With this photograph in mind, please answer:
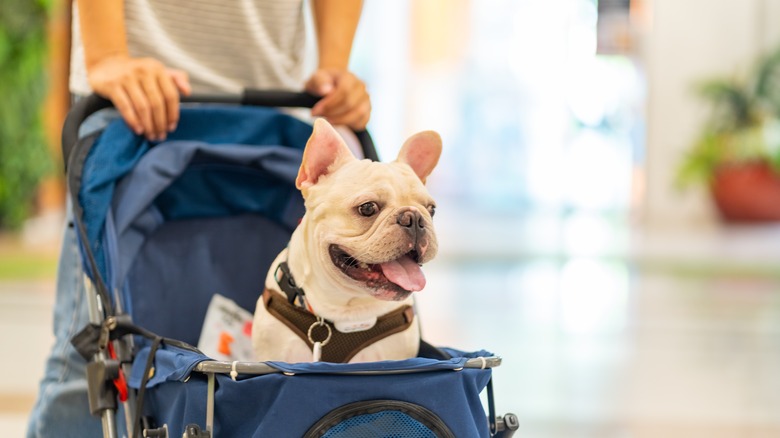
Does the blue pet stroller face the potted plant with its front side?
no

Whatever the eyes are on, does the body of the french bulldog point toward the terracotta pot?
no

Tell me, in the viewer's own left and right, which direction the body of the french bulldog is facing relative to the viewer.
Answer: facing the viewer and to the right of the viewer

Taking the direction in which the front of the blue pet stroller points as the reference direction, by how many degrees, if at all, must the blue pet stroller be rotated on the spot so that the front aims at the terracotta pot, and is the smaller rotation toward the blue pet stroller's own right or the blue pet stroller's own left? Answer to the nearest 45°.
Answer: approximately 90° to the blue pet stroller's own left
